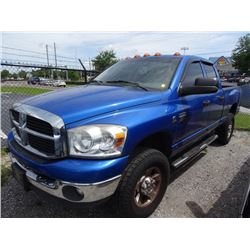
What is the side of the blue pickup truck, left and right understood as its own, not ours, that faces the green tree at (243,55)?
back

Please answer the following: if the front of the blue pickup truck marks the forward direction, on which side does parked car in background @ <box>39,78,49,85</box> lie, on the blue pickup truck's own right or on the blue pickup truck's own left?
on the blue pickup truck's own right

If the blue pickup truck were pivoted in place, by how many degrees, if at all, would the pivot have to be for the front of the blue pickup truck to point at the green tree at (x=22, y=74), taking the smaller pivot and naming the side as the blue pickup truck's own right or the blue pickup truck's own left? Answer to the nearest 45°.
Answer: approximately 90° to the blue pickup truck's own right

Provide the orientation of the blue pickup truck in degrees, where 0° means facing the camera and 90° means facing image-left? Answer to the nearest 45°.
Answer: approximately 45°

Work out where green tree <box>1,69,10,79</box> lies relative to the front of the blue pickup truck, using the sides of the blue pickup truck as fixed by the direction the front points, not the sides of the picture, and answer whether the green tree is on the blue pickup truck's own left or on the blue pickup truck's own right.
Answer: on the blue pickup truck's own right
